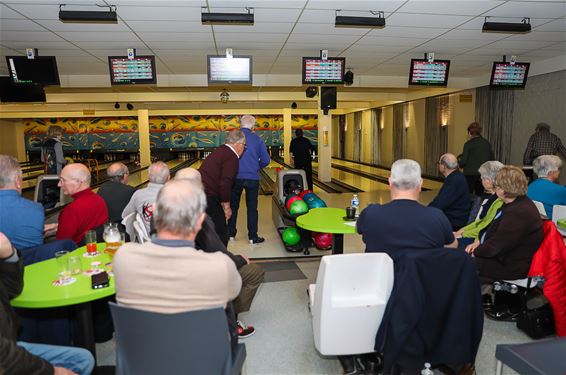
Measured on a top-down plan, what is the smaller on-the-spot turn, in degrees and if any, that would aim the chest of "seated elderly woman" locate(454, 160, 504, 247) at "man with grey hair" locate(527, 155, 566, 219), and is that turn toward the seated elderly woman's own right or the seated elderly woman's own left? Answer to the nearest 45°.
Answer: approximately 135° to the seated elderly woman's own right

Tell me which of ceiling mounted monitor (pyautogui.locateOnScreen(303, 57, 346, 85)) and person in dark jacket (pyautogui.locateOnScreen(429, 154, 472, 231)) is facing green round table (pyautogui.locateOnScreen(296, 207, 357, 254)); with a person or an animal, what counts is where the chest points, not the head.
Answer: the ceiling mounted monitor

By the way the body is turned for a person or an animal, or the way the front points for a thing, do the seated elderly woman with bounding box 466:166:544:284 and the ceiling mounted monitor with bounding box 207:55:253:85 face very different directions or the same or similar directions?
very different directions

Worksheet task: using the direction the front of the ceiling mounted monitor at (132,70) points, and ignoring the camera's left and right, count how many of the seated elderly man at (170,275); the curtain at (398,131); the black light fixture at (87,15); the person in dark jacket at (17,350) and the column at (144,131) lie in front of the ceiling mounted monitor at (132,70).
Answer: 3

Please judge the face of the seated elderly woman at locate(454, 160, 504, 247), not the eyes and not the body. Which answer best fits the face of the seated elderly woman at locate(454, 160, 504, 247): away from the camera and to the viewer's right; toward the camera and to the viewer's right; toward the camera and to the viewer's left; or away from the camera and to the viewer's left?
away from the camera and to the viewer's left

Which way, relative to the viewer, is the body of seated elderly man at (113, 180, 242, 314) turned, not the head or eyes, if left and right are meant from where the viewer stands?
facing away from the viewer

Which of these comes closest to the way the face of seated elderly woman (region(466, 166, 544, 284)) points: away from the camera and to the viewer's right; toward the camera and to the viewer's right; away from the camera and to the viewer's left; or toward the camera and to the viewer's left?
away from the camera and to the viewer's left

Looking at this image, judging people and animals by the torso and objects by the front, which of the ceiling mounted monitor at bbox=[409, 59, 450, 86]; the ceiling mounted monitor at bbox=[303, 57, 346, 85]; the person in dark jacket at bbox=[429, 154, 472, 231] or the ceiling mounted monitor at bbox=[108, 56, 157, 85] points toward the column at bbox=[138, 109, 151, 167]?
the person in dark jacket

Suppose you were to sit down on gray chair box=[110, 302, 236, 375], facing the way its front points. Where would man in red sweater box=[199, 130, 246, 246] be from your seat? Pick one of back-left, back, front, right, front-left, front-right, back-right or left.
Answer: front

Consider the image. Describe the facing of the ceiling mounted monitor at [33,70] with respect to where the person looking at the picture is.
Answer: facing the viewer

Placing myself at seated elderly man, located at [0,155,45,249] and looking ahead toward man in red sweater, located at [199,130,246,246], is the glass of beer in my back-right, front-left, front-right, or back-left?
front-right

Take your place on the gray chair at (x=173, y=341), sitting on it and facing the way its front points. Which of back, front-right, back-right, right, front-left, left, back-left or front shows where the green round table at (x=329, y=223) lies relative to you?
front-right

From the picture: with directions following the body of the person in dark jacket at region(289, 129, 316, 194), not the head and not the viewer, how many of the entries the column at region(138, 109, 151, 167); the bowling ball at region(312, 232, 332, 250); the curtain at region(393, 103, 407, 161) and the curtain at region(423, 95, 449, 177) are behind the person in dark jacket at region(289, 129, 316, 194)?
1

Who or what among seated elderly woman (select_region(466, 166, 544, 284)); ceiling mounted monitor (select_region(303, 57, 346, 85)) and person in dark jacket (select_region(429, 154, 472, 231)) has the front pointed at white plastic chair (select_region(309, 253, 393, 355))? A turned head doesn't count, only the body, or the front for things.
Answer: the ceiling mounted monitor

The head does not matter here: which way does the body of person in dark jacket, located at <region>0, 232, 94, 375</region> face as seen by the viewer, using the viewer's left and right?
facing to the right of the viewer

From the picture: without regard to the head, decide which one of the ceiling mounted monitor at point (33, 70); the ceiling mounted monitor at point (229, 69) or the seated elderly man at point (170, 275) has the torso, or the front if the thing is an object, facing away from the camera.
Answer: the seated elderly man

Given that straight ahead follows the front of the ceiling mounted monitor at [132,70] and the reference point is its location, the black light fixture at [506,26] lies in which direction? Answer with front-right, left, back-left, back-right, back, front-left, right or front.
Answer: front-left

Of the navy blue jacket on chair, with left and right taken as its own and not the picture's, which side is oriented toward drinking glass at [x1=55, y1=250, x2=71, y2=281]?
left

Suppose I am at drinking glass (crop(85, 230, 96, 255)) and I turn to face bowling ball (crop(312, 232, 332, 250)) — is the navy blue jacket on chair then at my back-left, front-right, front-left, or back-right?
front-right

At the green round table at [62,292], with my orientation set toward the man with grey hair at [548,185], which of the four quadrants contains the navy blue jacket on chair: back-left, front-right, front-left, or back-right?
front-right

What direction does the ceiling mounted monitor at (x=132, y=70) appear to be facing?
toward the camera
